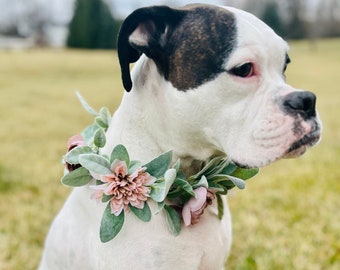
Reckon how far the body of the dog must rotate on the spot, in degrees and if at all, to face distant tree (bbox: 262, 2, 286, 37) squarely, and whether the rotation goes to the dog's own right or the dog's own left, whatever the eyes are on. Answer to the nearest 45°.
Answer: approximately 135° to the dog's own left

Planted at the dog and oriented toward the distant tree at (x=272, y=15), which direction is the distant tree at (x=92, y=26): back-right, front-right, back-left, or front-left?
front-left

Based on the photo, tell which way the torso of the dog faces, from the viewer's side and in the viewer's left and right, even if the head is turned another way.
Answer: facing the viewer and to the right of the viewer

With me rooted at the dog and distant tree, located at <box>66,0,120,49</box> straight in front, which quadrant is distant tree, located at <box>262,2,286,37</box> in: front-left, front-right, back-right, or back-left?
front-right

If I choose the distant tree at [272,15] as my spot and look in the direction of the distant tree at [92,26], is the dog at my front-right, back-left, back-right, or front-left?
front-left

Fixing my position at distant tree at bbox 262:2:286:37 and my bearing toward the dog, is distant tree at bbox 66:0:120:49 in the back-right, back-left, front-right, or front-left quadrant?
front-right

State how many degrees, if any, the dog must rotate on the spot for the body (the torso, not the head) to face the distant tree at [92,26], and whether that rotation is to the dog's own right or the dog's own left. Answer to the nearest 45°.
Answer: approximately 135° to the dog's own left
